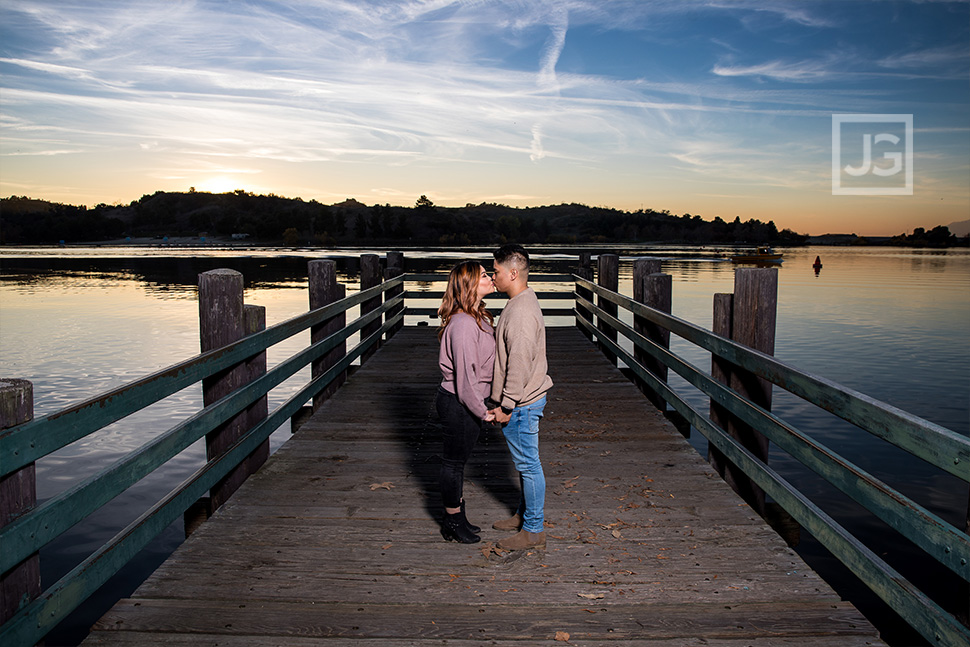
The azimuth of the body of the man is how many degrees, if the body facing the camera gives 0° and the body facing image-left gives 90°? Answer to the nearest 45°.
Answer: approximately 90°

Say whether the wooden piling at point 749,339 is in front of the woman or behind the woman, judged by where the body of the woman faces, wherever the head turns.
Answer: in front

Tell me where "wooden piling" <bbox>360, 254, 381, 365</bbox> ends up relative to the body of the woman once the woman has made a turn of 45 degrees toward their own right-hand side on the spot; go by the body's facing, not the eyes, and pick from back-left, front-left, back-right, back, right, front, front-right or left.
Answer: back-left

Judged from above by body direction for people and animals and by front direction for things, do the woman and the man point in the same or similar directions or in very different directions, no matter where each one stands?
very different directions

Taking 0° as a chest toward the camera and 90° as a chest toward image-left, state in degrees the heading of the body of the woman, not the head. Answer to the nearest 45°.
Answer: approximately 270°

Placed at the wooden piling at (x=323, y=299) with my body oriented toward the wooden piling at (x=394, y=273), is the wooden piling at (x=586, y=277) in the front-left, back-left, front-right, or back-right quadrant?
front-right

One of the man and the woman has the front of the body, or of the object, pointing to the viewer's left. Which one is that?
the man

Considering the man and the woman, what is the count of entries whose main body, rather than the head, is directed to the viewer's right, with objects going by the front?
1

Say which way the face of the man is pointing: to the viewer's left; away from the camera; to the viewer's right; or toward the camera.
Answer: to the viewer's left

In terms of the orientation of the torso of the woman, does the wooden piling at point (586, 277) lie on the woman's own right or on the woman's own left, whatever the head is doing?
on the woman's own left

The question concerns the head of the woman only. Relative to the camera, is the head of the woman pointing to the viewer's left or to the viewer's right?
to the viewer's right
